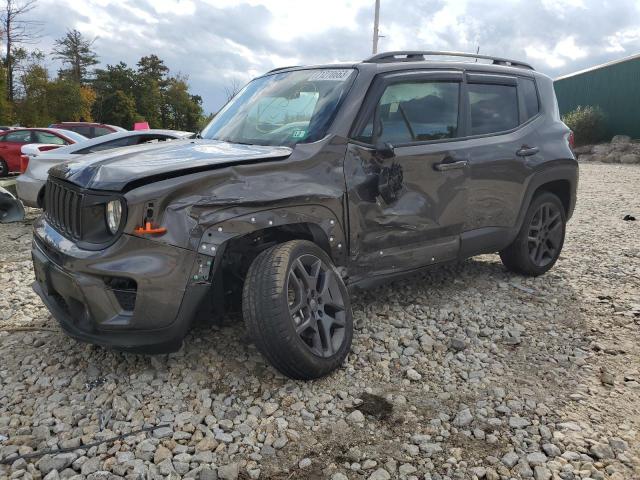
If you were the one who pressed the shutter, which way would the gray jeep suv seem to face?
facing the viewer and to the left of the viewer

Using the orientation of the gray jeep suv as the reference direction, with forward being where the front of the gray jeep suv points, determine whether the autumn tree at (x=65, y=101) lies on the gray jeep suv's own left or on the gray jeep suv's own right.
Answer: on the gray jeep suv's own right

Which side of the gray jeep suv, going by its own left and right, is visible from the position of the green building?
back

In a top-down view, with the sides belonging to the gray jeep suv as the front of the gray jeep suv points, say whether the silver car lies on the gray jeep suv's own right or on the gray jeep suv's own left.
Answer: on the gray jeep suv's own right

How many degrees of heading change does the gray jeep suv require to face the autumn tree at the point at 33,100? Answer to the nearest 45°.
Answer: approximately 90° to its right

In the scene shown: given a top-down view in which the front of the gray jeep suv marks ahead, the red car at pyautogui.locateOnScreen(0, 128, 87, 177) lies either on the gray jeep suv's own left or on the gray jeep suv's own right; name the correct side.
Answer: on the gray jeep suv's own right
